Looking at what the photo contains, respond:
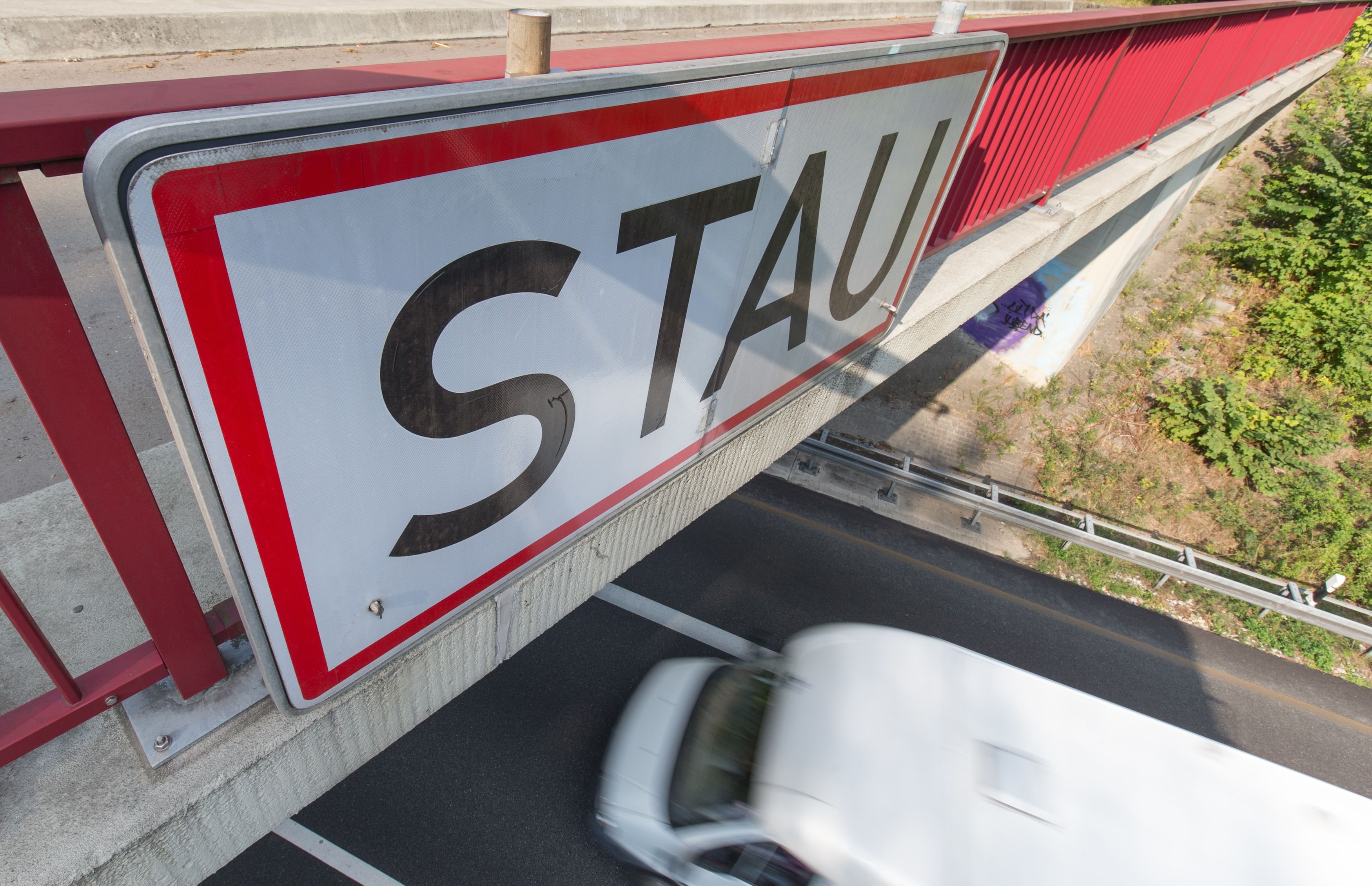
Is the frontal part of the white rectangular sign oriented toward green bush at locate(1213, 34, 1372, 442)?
no

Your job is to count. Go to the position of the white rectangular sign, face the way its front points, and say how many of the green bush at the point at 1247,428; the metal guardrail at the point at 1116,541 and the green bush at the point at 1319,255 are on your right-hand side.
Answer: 0

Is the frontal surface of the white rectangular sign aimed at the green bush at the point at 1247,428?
no

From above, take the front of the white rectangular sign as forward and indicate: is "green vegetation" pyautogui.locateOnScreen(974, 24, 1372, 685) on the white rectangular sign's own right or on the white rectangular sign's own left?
on the white rectangular sign's own left
